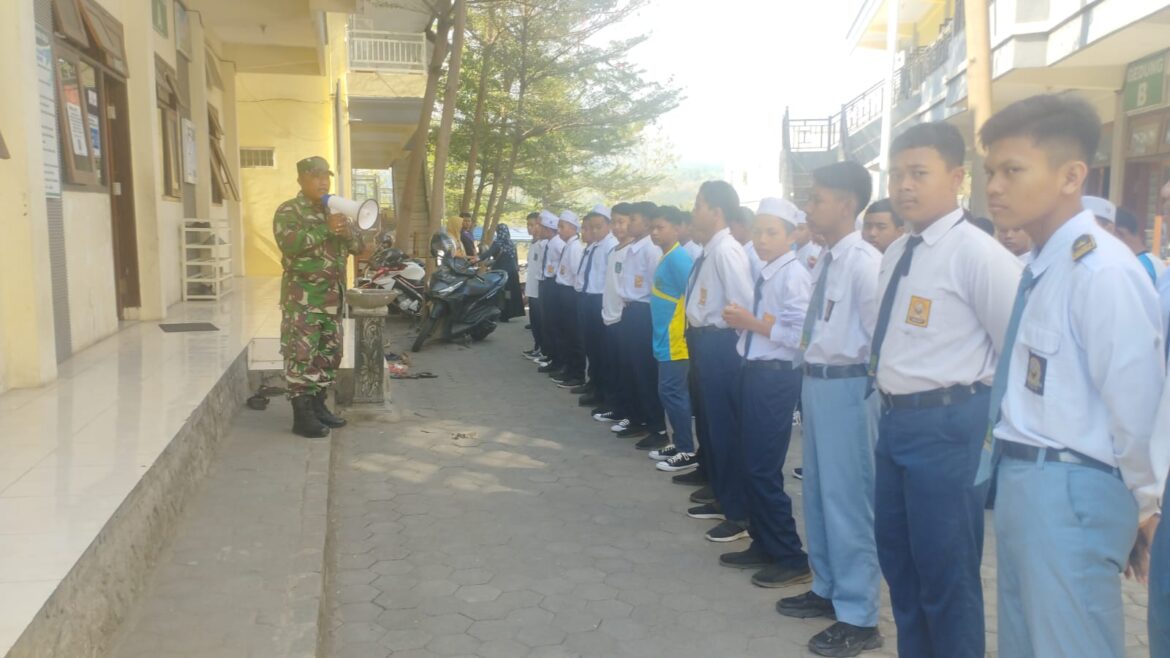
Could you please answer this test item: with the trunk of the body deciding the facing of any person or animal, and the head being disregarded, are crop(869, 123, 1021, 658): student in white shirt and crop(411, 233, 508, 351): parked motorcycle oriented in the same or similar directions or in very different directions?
same or similar directions

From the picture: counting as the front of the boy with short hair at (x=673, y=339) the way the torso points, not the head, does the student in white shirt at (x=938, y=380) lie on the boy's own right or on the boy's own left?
on the boy's own left

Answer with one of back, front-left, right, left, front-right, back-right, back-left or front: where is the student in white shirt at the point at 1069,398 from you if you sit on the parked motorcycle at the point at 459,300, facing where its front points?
front-left

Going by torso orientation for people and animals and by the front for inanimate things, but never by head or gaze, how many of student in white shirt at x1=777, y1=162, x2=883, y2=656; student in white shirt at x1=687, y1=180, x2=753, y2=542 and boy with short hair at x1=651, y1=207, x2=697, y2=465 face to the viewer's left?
3

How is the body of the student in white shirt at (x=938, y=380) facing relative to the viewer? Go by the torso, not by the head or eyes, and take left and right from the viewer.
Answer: facing the viewer and to the left of the viewer

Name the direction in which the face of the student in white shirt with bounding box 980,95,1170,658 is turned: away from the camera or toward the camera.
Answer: toward the camera

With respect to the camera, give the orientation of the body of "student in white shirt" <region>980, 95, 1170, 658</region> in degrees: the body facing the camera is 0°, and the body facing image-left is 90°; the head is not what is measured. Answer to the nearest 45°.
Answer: approximately 45°

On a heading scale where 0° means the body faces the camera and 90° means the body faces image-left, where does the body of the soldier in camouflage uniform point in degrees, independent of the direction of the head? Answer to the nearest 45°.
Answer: approximately 315°

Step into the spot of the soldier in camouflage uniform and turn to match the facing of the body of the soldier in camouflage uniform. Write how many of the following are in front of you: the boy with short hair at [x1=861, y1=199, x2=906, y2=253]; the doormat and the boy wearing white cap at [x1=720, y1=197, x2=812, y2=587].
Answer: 2

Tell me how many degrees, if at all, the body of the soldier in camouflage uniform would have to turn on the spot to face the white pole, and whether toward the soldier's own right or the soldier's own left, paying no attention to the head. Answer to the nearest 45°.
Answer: approximately 90° to the soldier's own left

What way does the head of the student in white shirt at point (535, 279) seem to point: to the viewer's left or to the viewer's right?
to the viewer's left

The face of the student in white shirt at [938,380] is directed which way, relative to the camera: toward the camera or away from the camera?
toward the camera

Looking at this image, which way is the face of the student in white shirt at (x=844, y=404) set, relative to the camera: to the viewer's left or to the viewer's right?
to the viewer's left

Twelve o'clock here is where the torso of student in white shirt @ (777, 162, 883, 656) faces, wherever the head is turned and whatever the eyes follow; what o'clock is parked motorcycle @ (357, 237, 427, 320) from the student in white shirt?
The parked motorcycle is roughly at 2 o'clock from the student in white shirt.

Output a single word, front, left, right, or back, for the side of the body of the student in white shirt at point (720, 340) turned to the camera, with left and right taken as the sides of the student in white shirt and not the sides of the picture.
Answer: left

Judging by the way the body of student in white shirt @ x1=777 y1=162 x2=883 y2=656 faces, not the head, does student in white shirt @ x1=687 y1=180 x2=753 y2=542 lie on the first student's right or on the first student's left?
on the first student's right

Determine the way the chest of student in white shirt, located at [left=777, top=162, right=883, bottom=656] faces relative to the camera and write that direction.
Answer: to the viewer's left

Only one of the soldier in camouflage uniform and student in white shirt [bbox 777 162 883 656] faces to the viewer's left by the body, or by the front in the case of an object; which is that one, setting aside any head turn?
the student in white shirt

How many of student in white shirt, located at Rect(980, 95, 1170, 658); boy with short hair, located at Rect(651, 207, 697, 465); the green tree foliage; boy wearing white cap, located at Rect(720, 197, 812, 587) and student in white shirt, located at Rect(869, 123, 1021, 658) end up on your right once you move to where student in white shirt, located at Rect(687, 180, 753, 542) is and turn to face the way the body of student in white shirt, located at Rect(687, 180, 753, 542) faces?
2

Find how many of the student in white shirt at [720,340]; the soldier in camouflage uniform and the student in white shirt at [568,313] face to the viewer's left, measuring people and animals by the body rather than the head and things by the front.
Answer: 2

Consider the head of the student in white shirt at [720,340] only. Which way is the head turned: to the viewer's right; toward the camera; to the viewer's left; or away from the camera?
to the viewer's left
